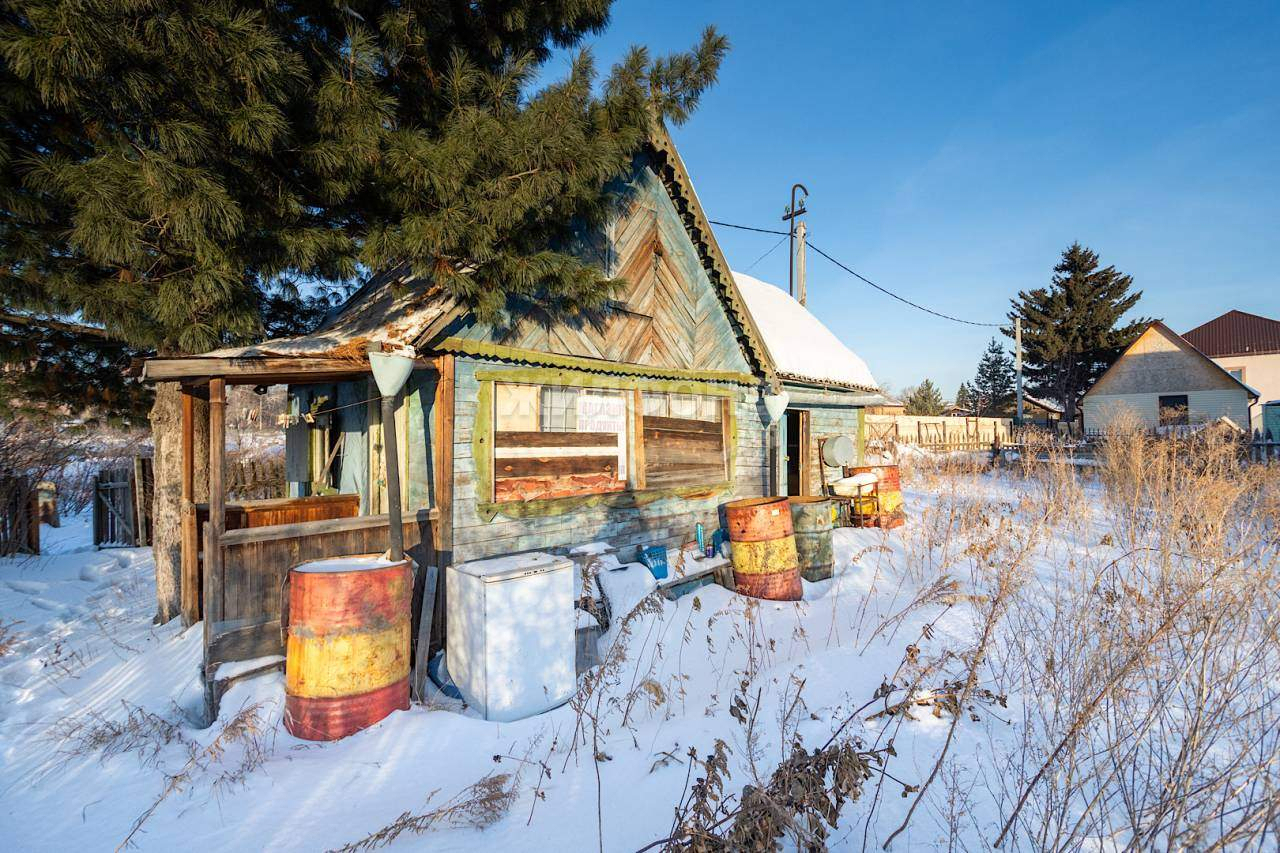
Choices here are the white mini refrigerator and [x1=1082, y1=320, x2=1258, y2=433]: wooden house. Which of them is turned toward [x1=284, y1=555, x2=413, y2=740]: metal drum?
the wooden house

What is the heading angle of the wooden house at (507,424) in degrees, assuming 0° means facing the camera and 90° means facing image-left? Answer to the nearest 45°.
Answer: approximately 315°

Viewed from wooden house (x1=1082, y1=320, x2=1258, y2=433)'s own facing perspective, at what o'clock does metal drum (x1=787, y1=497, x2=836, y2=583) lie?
The metal drum is roughly at 12 o'clock from the wooden house.

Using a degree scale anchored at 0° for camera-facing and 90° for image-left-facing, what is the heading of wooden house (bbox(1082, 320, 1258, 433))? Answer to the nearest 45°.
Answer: approximately 0°

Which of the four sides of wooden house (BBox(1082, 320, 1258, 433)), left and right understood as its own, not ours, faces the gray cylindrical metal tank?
front

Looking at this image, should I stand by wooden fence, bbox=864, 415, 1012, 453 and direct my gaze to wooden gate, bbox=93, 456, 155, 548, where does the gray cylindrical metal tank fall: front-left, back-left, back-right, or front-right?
front-left

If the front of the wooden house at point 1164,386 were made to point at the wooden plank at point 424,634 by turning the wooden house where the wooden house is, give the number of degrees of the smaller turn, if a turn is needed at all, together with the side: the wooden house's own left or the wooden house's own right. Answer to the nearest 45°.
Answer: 0° — it already faces it

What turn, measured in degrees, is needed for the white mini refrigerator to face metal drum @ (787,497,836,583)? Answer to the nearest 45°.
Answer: approximately 90° to its left

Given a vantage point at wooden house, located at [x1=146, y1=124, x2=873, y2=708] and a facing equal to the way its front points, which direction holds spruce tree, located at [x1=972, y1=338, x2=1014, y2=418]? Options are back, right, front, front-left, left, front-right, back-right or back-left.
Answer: left

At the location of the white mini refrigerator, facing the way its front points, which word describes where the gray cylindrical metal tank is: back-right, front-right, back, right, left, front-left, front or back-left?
left
